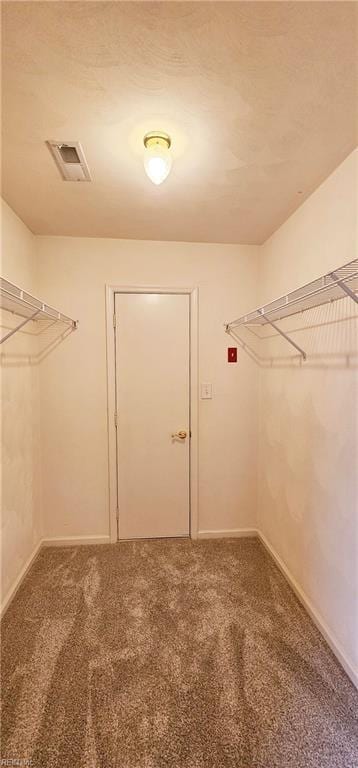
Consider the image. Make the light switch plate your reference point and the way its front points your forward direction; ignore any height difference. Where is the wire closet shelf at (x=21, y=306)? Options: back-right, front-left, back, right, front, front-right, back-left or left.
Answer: front-right

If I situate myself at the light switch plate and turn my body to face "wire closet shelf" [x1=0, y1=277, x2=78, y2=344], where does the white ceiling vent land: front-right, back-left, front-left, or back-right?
front-left

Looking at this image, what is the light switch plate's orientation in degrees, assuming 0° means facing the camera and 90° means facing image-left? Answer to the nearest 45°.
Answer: approximately 0°

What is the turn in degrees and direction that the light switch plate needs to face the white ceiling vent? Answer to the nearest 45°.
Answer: approximately 45° to its right

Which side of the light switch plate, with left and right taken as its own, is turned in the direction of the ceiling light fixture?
front

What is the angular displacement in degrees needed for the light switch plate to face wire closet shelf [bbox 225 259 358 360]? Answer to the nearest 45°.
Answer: approximately 45° to its left

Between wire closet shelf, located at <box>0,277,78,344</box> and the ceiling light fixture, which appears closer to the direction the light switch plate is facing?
the ceiling light fixture
